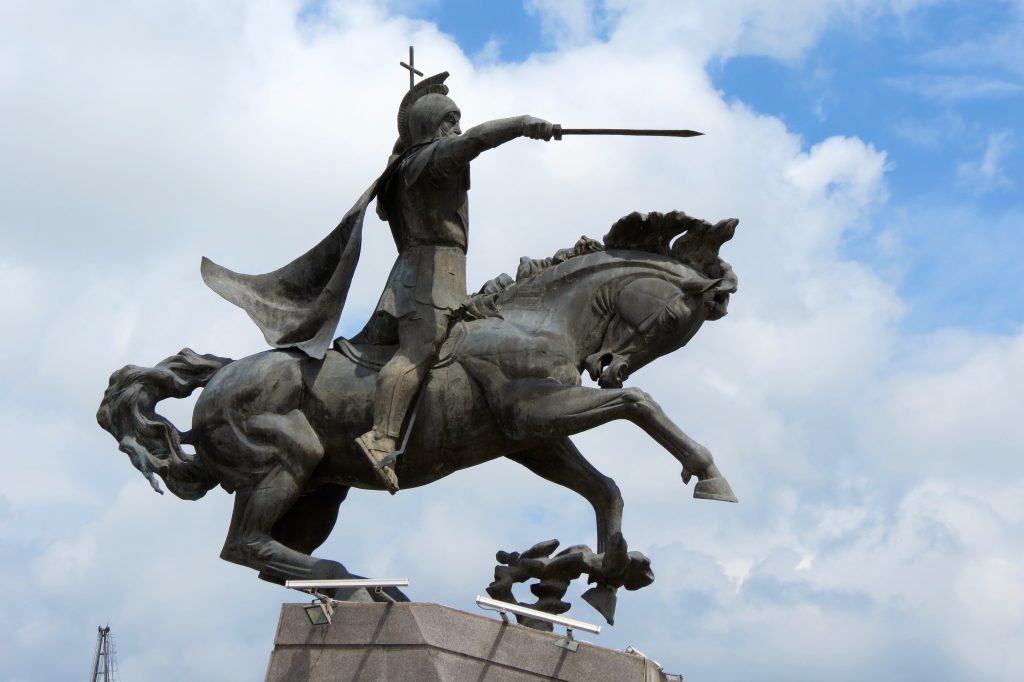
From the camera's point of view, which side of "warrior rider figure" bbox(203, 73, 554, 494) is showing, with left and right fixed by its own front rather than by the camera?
right

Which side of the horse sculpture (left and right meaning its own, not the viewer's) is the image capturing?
right
